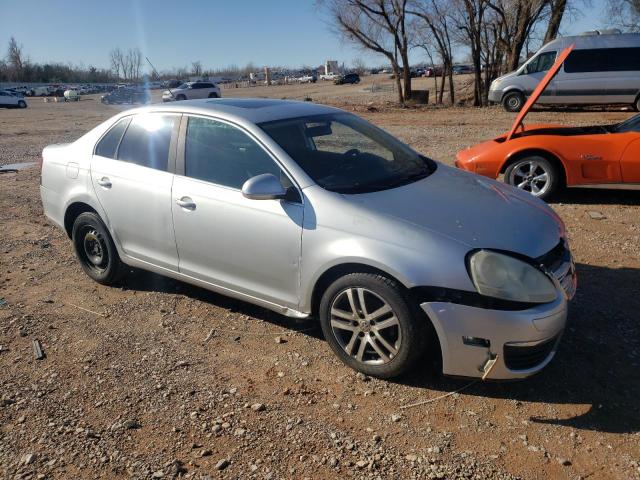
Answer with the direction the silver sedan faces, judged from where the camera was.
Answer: facing the viewer and to the right of the viewer

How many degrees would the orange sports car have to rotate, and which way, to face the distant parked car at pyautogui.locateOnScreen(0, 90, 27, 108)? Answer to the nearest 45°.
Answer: approximately 45° to its right

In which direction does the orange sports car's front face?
to the viewer's left

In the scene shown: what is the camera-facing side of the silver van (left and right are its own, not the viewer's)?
left

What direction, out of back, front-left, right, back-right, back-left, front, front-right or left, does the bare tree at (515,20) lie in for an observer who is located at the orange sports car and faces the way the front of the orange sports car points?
right

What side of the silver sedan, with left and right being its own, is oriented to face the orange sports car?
left
